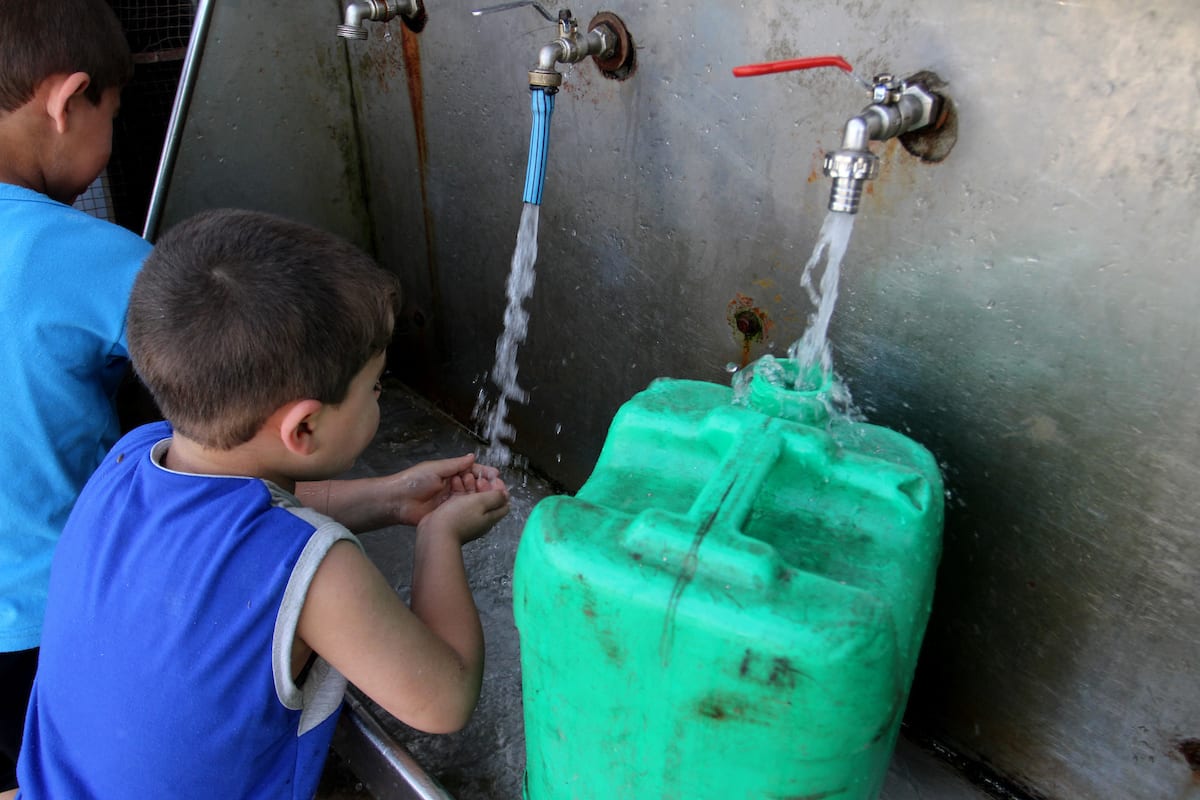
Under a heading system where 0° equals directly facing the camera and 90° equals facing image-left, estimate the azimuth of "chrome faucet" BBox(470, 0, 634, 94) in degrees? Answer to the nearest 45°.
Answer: approximately 45°

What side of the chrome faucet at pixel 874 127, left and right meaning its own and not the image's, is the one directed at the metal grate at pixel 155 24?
right

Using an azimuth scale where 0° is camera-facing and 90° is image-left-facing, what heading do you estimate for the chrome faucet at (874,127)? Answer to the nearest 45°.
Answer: approximately 45°

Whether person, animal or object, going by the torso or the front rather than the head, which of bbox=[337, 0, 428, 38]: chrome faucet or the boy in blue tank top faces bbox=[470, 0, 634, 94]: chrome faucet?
the boy in blue tank top

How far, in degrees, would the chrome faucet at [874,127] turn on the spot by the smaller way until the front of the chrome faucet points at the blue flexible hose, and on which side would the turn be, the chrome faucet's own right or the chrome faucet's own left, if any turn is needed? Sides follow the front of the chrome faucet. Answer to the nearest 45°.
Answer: approximately 90° to the chrome faucet's own right

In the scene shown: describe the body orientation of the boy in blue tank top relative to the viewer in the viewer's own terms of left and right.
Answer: facing away from the viewer and to the right of the viewer

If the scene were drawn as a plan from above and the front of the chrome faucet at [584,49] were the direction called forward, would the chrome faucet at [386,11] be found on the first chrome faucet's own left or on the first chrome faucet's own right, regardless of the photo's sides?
on the first chrome faucet's own right

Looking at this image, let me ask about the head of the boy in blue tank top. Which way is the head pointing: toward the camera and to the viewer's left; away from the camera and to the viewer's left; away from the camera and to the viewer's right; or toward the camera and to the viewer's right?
away from the camera and to the viewer's right

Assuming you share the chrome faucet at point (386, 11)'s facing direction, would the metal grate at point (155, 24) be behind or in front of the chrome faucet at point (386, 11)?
in front

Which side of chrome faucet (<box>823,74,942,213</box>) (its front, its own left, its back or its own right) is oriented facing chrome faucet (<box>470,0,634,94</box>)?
right

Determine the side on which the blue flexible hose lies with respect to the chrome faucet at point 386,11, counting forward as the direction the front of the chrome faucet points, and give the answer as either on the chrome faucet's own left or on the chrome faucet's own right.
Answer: on the chrome faucet's own left

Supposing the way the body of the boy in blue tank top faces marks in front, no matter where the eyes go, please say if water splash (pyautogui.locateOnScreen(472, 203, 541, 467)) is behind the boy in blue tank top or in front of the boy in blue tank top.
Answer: in front

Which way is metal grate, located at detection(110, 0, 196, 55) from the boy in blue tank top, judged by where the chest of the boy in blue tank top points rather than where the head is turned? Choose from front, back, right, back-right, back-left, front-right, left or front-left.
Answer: front-left

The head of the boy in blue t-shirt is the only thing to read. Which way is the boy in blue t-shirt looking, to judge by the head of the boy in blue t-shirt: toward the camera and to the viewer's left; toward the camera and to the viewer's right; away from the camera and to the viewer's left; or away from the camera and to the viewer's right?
away from the camera and to the viewer's right

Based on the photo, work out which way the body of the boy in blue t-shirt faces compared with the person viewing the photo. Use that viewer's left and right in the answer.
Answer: facing away from the viewer and to the right of the viewer
